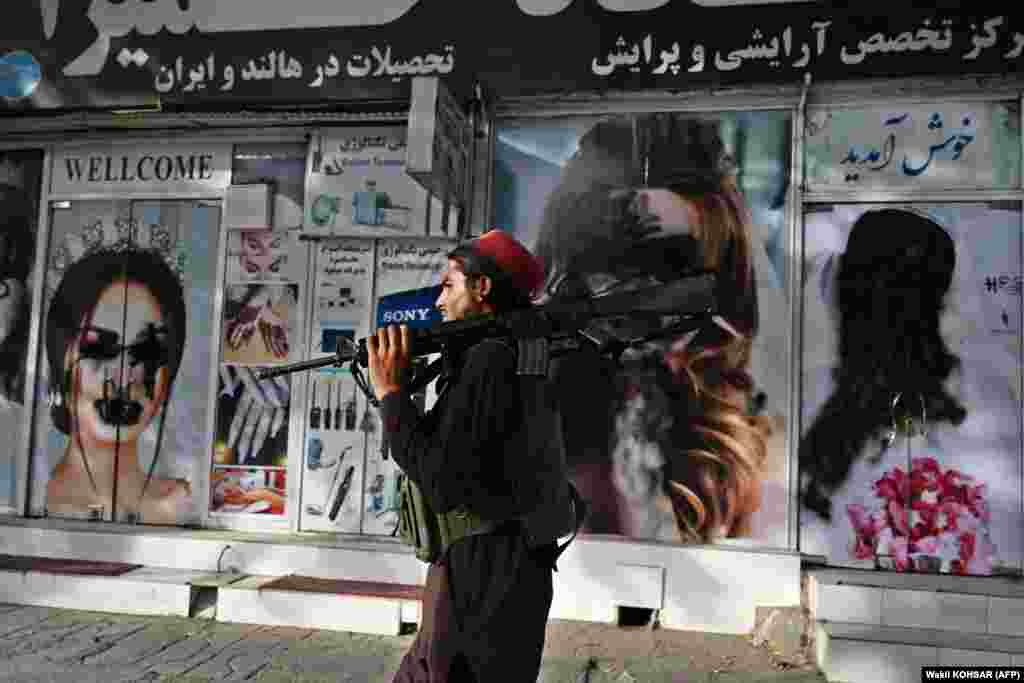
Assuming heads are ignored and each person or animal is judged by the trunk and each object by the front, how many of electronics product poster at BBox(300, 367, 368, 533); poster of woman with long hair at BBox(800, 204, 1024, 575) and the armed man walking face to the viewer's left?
1

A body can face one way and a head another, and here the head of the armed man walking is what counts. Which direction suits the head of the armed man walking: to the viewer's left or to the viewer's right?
to the viewer's left

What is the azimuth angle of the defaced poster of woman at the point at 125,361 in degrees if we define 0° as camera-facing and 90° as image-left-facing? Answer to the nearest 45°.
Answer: approximately 0°

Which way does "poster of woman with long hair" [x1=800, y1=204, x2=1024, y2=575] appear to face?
toward the camera

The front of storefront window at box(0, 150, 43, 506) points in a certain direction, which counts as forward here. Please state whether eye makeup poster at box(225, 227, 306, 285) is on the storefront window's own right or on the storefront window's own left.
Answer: on the storefront window's own left

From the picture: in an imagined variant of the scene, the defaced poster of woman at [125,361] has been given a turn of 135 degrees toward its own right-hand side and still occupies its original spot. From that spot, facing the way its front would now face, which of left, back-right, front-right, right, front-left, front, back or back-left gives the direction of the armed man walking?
back-left

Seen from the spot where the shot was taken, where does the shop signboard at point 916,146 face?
facing the viewer

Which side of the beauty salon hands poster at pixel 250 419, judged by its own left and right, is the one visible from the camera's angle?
front

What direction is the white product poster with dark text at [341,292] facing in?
toward the camera

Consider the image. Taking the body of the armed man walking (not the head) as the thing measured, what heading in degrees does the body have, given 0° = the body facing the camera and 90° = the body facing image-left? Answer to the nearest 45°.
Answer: approximately 90°

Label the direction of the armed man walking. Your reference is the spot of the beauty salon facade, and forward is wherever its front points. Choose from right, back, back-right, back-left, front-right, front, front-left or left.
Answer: front

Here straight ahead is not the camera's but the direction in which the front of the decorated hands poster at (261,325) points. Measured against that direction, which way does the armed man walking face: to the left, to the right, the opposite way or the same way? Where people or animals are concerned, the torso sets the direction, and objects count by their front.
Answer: to the right

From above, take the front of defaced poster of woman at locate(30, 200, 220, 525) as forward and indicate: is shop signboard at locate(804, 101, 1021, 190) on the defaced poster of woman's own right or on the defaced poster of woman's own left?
on the defaced poster of woman's own left
